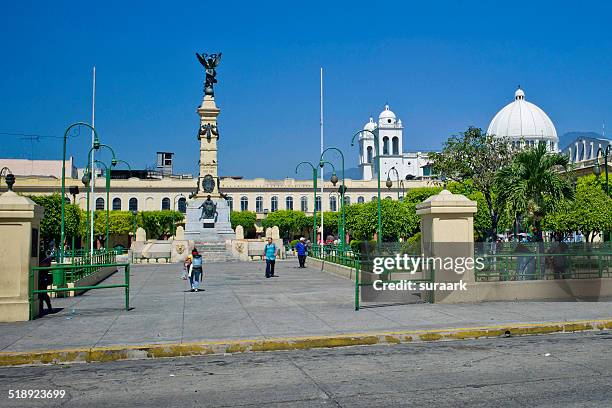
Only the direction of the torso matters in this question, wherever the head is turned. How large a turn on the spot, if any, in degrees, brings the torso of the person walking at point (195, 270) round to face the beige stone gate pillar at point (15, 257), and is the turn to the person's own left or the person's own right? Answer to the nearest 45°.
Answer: approximately 135° to the person's own left
